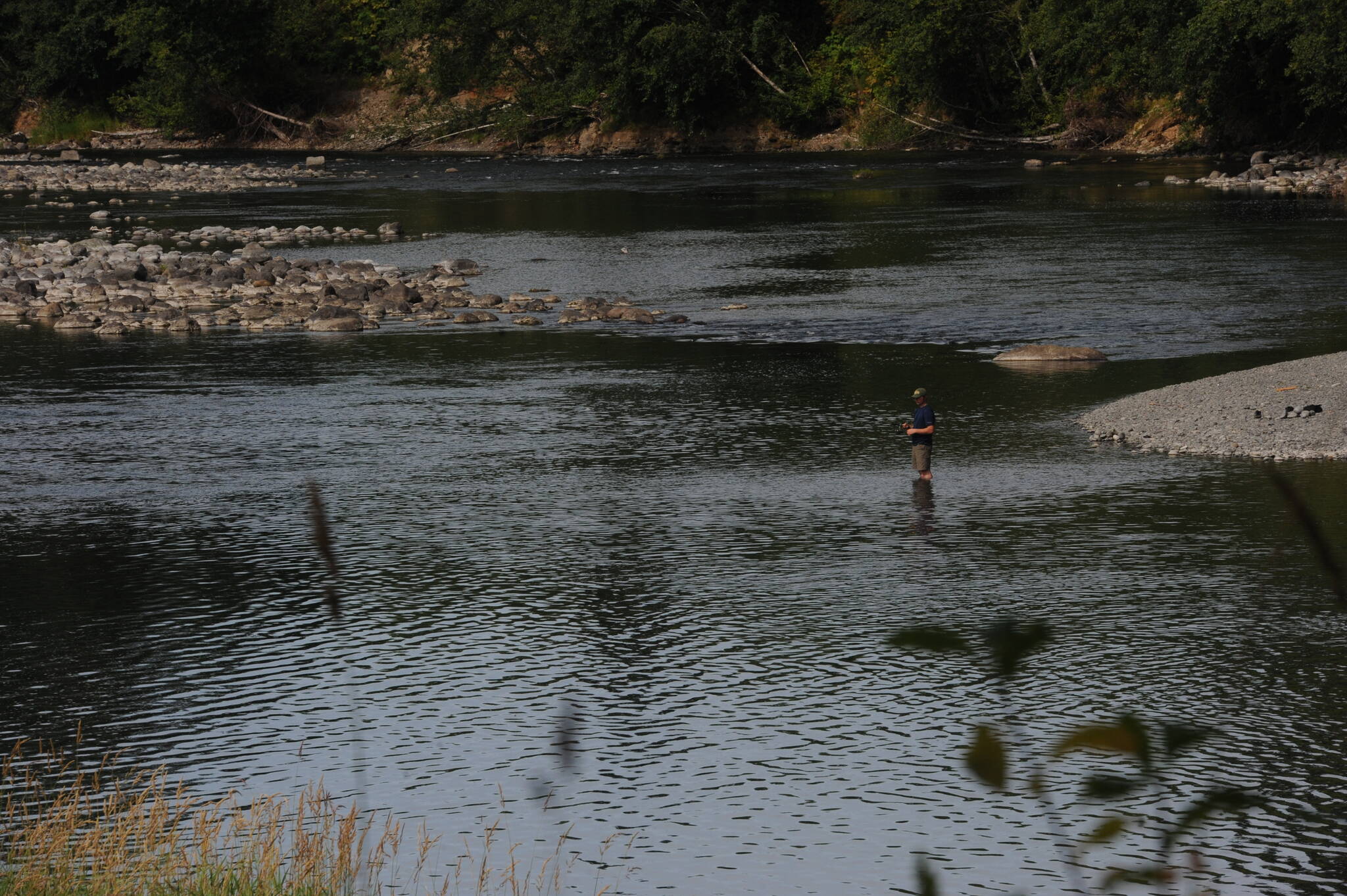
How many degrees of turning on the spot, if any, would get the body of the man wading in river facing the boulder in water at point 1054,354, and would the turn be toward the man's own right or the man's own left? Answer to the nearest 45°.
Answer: approximately 135° to the man's own right

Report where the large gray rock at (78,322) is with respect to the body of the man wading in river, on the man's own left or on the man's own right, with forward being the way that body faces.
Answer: on the man's own right

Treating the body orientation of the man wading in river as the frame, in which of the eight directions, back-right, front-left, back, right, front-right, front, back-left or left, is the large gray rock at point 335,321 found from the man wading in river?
right

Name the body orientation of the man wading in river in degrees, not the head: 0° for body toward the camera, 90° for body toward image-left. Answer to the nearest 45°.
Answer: approximately 45°

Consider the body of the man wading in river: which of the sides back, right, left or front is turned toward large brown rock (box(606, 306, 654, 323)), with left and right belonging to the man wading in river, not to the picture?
right

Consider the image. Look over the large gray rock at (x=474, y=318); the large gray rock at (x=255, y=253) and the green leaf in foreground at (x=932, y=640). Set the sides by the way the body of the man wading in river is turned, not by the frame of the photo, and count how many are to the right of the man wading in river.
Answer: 2

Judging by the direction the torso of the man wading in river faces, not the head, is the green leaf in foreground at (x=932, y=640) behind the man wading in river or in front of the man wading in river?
in front

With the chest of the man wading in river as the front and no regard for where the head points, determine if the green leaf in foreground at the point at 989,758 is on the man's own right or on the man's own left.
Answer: on the man's own left

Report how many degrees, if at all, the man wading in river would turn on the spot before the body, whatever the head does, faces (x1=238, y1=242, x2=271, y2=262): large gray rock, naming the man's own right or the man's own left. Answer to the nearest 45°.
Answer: approximately 90° to the man's own right
